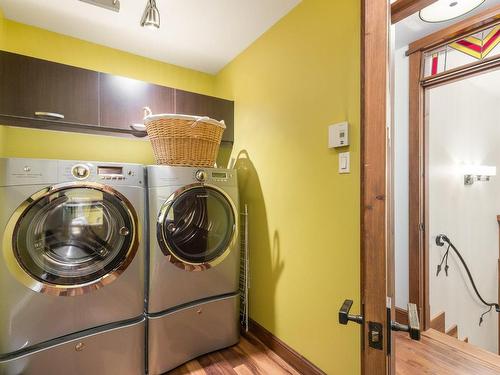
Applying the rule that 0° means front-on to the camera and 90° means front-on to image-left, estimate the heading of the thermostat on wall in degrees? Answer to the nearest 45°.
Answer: approximately 45°

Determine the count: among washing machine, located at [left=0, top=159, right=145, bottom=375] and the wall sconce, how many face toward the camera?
2

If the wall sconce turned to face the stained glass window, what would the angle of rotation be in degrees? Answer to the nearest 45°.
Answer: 0° — it already faces it

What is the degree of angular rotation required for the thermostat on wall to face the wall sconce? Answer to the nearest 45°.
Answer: approximately 180°

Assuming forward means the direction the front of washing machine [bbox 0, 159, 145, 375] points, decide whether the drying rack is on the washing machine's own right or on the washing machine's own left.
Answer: on the washing machine's own left

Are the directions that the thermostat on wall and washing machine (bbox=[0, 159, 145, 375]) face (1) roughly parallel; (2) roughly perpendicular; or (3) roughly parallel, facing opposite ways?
roughly perpendicular

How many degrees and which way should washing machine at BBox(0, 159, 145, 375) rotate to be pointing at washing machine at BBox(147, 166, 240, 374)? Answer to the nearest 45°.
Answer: approximately 90° to its left

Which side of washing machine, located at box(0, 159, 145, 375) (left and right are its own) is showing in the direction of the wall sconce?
left
